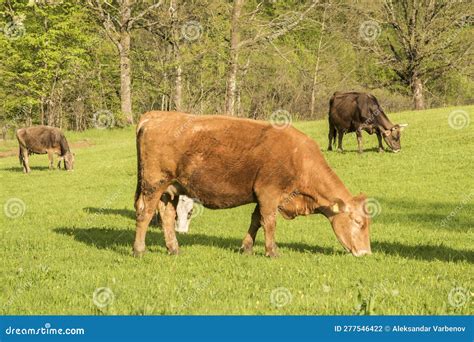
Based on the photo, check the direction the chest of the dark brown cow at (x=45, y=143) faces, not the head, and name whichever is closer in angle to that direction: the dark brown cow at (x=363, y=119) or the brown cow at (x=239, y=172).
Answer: the dark brown cow

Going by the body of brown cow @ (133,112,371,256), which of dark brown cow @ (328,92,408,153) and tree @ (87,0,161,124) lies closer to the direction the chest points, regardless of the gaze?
the dark brown cow

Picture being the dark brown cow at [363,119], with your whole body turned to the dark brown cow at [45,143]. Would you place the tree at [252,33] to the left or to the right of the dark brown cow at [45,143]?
right

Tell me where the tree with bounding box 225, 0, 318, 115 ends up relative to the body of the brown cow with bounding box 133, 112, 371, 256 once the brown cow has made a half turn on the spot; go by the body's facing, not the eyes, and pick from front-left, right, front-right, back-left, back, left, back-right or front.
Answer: right

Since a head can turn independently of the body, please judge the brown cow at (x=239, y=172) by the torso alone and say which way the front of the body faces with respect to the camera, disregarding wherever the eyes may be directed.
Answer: to the viewer's right

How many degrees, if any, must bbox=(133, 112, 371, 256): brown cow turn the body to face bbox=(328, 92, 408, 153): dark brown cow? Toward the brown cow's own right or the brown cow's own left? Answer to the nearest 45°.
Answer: approximately 90° to the brown cow's own left

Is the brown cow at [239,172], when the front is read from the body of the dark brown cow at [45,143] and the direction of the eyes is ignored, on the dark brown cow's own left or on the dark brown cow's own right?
on the dark brown cow's own right

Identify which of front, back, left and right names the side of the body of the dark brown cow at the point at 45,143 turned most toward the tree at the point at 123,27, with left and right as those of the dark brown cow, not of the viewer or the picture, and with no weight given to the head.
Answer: left

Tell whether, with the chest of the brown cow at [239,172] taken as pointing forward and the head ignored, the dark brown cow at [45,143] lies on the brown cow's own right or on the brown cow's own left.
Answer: on the brown cow's own left

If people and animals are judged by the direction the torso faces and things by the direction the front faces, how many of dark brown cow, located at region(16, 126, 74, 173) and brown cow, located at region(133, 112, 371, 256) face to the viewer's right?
2

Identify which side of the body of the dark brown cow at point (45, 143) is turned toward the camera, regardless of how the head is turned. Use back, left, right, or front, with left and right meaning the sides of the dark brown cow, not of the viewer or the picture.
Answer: right

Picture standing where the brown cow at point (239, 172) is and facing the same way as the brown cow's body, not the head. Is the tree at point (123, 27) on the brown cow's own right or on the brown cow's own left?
on the brown cow's own left

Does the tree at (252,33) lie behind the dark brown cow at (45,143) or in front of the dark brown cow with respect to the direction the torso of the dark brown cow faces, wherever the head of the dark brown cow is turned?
in front
